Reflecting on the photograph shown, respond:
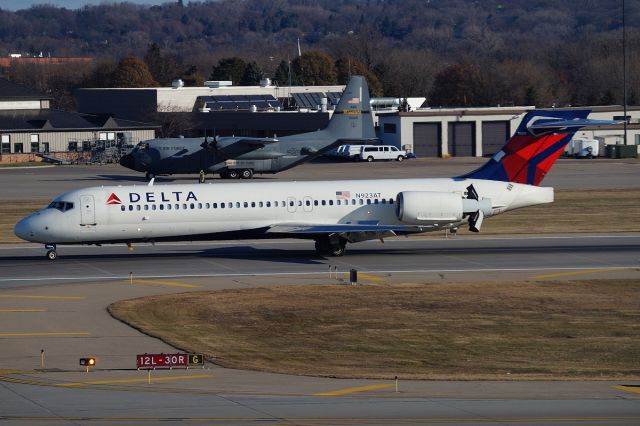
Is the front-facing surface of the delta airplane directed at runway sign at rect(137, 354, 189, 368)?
no

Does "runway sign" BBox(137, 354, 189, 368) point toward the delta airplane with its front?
no

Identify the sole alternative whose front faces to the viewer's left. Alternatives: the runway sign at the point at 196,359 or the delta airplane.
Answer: the delta airplane

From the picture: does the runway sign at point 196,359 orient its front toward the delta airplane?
no

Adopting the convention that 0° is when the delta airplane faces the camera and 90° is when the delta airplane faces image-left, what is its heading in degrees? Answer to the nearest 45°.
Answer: approximately 90°

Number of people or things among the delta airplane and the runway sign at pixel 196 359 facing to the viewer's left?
1

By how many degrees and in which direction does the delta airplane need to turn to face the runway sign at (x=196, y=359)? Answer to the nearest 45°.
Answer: approximately 90° to its left

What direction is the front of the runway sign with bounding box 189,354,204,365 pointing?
toward the camera

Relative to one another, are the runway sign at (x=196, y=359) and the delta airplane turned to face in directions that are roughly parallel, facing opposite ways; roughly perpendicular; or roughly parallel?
roughly perpendicular

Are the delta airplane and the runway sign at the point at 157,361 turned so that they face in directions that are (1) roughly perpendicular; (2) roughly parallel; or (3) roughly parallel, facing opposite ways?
roughly perpendicular
